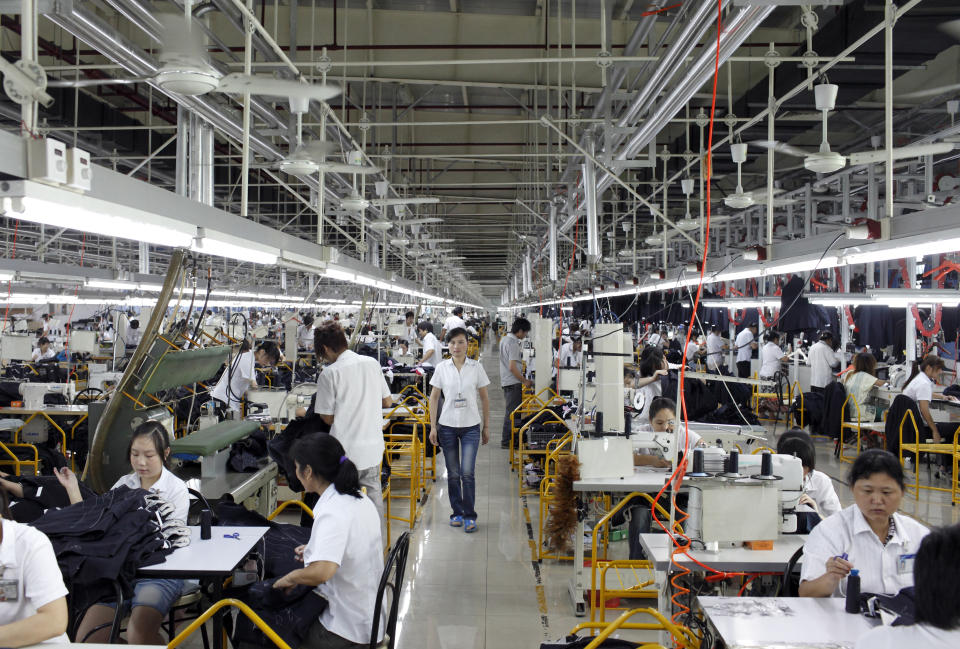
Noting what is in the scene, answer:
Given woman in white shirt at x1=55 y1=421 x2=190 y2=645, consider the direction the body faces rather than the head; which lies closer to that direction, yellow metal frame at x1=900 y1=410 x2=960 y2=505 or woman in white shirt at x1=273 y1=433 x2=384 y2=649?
the woman in white shirt

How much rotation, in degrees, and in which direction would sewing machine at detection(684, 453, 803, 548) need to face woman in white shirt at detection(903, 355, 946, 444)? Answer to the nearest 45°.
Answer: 0° — it already faces them

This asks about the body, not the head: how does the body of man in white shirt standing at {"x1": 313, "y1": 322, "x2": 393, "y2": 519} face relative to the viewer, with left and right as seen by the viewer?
facing away from the viewer and to the left of the viewer

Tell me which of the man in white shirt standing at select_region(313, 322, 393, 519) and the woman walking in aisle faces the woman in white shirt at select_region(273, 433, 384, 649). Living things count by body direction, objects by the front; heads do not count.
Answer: the woman walking in aisle

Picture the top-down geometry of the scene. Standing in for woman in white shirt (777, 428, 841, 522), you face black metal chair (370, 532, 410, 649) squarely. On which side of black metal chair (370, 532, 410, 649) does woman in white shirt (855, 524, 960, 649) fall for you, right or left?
left

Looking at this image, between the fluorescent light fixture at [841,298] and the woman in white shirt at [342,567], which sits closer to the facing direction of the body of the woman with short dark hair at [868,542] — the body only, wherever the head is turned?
the woman in white shirt

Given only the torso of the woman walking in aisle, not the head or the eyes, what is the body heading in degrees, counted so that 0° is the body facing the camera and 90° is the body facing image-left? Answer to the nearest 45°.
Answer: approximately 0°
